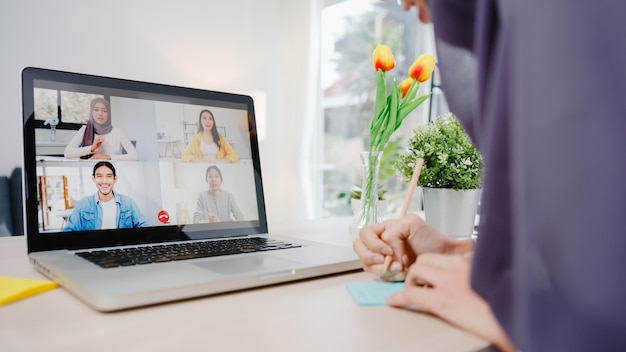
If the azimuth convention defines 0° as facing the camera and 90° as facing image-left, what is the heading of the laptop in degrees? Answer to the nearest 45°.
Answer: approximately 315°

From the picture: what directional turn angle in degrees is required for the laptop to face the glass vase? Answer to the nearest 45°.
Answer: approximately 45° to its left

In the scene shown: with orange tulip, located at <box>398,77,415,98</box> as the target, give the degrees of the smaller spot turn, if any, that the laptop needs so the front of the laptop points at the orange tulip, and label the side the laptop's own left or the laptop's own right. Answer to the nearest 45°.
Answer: approximately 45° to the laptop's own left

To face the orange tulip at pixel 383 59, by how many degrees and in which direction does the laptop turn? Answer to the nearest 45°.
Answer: approximately 45° to its left
